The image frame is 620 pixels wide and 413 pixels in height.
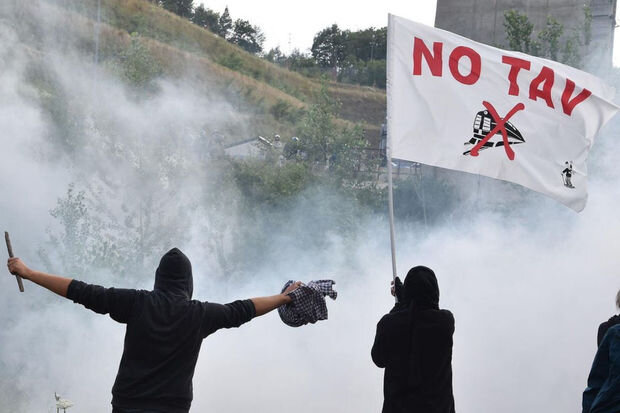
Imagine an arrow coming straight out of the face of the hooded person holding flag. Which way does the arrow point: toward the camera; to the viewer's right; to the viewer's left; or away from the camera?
away from the camera

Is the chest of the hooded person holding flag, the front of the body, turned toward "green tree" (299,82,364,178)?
yes

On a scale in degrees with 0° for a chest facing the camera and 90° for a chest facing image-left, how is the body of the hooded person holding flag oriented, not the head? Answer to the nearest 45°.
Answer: approximately 180°

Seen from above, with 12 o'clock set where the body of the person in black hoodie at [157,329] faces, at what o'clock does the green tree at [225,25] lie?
The green tree is roughly at 12 o'clock from the person in black hoodie.

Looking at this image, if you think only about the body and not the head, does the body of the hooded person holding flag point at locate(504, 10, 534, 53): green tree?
yes

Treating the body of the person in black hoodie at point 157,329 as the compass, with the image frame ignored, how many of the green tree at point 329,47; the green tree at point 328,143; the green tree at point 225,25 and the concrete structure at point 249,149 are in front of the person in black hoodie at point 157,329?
4

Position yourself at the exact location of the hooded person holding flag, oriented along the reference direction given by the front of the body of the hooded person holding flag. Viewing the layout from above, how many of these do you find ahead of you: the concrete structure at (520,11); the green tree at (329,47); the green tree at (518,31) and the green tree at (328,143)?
4

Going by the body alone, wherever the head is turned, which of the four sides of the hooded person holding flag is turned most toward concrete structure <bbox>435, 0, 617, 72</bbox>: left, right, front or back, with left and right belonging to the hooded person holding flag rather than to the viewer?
front

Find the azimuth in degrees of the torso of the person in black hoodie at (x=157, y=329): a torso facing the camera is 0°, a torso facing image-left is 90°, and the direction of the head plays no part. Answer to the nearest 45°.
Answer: approximately 180°

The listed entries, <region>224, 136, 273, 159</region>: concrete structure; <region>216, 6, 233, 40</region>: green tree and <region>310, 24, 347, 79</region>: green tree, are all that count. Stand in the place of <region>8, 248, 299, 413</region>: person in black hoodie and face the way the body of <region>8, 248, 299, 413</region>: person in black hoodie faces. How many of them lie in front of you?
3

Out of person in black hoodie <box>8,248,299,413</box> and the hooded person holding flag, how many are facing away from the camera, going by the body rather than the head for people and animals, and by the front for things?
2

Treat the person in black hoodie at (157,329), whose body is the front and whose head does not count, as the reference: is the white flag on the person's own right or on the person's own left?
on the person's own right

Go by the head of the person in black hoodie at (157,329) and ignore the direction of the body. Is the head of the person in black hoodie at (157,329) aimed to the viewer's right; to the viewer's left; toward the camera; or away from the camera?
away from the camera
